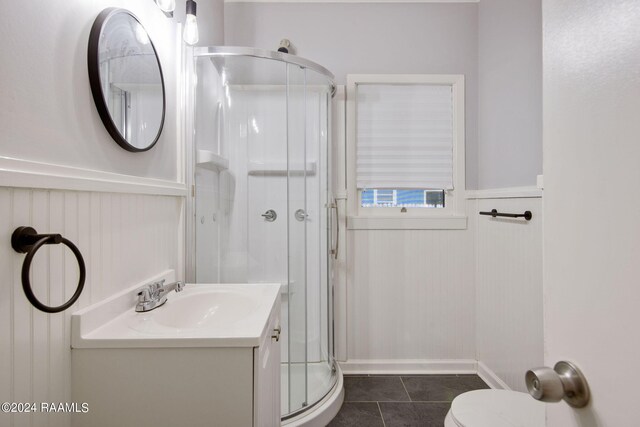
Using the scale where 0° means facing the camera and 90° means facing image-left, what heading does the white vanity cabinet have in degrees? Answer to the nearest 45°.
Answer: approximately 270°

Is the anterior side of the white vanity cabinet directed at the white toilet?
yes

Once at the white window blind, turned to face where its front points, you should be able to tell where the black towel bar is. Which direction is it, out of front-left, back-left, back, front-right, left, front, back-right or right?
front-left
